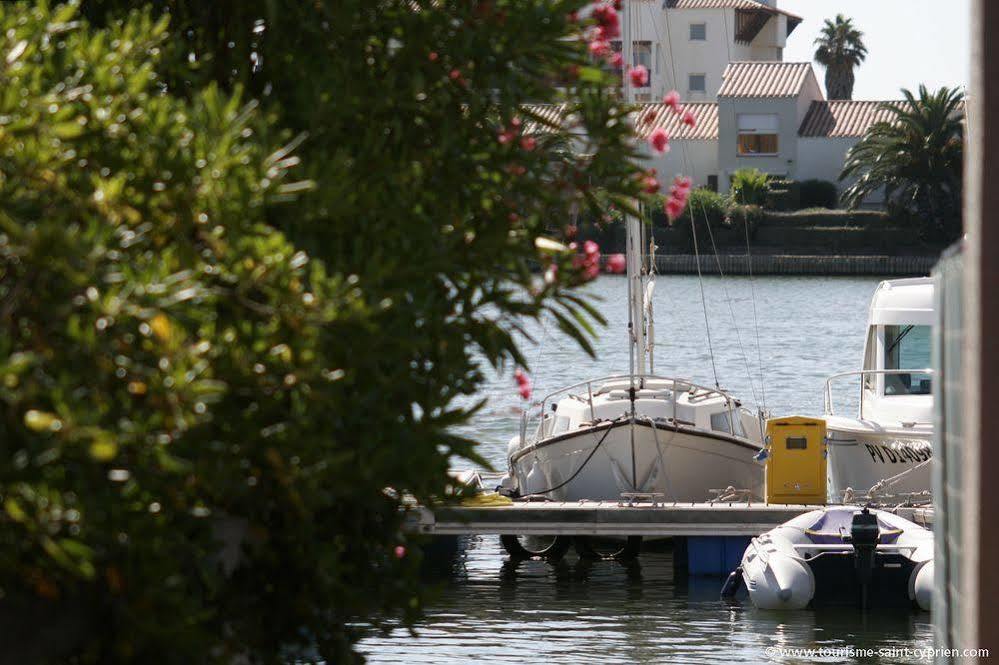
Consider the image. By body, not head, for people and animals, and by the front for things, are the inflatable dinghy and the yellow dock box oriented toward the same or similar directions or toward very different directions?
very different directions

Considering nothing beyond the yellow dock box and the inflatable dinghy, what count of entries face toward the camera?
1

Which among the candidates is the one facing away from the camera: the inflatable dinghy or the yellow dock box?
the inflatable dinghy

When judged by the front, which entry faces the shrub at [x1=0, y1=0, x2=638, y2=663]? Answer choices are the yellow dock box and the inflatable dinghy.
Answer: the yellow dock box

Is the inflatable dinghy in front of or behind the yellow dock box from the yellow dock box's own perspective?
in front

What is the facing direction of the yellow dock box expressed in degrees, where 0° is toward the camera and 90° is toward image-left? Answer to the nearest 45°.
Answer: approximately 0°

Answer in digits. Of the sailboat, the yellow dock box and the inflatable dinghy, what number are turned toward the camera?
2

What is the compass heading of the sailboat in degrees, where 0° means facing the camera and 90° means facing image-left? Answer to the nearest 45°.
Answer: approximately 0°

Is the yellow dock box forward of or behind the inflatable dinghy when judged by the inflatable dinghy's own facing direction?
forward

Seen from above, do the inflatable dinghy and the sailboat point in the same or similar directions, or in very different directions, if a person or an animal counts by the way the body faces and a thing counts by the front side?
very different directions

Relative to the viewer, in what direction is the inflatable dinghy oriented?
away from the camera
